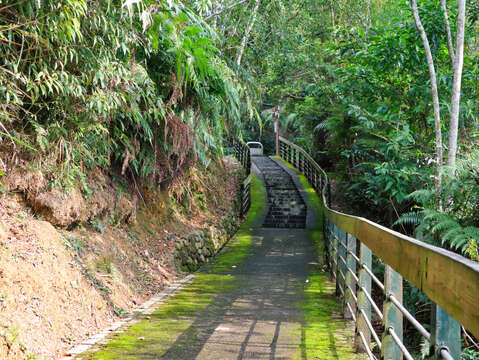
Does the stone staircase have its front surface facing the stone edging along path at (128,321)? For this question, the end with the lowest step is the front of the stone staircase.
yes

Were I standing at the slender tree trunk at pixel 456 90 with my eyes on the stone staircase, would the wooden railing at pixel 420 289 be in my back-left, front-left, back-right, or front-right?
back-left

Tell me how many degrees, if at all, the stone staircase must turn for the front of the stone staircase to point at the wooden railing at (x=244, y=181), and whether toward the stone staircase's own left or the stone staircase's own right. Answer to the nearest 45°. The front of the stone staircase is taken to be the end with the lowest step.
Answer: approximately 90° to the stone staircase's own right

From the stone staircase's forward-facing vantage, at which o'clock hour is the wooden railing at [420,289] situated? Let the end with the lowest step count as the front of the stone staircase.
The wooden railing is roughly at 12 o'clock from the stone staircase.

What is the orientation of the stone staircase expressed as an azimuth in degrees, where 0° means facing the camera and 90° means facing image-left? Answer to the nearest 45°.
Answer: approximately 0°
